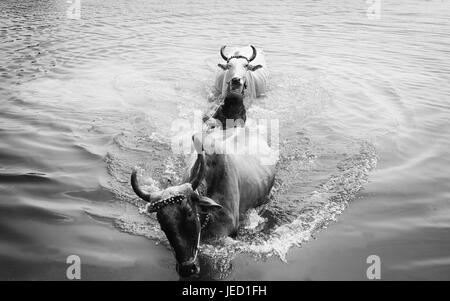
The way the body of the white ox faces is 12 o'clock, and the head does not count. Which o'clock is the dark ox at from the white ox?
The dark ox is roughly at 12 o'clock from the white ox.

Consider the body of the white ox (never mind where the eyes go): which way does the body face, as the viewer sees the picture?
toward the camera
